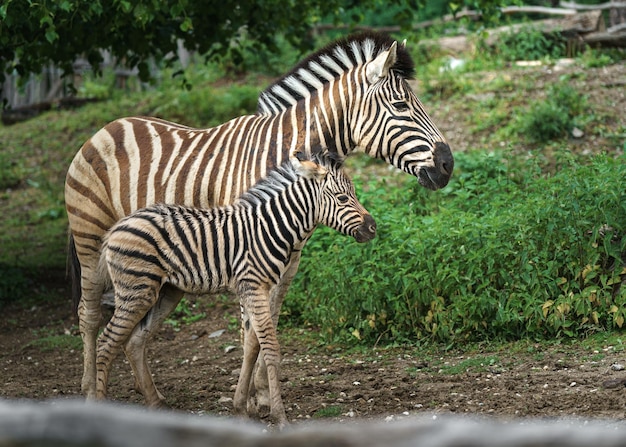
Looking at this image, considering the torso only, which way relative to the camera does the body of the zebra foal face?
to the viewer's right

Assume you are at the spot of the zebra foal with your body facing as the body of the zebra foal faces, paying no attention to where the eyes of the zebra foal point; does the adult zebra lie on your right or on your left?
on your left

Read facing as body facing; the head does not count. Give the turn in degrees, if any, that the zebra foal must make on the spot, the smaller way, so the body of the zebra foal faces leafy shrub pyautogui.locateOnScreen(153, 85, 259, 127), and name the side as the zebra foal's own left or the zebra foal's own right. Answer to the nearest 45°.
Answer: approximately 90° to the zebra foal's own left

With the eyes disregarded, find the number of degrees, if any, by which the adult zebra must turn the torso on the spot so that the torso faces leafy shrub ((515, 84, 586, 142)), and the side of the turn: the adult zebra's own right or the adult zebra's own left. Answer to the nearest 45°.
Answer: approximately 45° to the adult zebra's own left

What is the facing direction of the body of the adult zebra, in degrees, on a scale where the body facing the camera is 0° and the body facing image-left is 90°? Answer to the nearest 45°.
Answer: approximately 270°

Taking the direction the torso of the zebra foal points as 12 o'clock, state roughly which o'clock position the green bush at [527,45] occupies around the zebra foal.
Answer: The green bush is roughly at 10 o'clock from the zebra foal.

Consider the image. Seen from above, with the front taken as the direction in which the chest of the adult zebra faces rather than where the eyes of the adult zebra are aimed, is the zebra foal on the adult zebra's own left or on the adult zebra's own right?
on the adult zebra's own right

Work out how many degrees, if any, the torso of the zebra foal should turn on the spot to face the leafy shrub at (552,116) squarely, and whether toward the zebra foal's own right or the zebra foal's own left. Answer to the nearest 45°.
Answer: approximately 45° to the zebra foal's own left

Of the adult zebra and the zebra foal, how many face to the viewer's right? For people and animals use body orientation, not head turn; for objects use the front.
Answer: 2

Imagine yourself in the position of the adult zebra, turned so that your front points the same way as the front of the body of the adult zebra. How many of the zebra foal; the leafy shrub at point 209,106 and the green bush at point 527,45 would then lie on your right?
1
